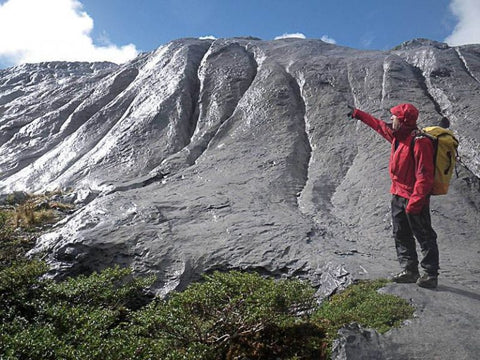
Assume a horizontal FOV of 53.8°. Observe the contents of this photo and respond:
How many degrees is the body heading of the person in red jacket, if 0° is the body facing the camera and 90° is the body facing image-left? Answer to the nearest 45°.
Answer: approximately 45°

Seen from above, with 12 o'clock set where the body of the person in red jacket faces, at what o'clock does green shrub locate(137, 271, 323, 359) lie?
The green shrub is roughly at 10 o'clock from the person in red jacket.

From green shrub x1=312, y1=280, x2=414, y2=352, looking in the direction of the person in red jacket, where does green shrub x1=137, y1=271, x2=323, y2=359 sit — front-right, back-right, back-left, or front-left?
back-left

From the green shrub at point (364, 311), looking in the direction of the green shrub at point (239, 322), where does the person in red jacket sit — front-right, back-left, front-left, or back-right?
back-right

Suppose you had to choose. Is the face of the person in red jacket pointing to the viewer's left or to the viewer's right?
to the viewer's left
